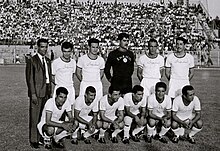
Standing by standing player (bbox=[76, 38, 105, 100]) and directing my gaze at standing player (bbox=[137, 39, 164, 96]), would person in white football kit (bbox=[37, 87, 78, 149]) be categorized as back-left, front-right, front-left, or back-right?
back-right

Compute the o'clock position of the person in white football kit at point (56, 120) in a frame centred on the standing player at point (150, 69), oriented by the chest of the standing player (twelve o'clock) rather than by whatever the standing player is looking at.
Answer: The person in white football kit is roughly at 2 o'clock from the standing player.

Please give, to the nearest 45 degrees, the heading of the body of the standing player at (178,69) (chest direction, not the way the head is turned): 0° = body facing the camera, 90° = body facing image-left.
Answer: approximately 0°

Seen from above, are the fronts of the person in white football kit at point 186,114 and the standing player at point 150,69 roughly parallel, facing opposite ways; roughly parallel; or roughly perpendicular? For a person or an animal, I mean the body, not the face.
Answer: roughly parallel

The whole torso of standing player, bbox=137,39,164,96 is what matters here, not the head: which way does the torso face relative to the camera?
toward the camera

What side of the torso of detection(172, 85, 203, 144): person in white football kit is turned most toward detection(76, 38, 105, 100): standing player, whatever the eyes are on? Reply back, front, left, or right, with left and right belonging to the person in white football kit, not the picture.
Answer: right

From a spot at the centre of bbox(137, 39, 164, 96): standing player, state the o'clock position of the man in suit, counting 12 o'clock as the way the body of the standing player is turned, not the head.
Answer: The man in suit is roughly at 2 o'clock from the standing player.

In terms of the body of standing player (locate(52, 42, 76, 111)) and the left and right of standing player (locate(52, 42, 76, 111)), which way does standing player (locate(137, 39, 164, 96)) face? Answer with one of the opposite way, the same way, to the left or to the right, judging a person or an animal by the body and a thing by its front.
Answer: the same way

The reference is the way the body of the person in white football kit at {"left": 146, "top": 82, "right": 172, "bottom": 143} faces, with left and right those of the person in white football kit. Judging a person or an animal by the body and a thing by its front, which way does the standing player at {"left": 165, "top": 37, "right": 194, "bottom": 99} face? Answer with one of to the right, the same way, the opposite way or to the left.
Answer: the same way

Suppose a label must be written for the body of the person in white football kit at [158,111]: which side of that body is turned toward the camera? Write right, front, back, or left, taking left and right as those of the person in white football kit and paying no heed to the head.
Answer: front

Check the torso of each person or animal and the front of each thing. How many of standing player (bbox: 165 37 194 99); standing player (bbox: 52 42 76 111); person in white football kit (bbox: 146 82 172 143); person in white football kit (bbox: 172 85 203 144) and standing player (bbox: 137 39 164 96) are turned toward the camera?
5

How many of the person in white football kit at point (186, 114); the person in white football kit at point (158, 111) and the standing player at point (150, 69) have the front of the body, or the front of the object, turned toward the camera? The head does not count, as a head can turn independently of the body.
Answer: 3

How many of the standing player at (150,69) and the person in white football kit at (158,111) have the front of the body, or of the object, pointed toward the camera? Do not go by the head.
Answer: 2

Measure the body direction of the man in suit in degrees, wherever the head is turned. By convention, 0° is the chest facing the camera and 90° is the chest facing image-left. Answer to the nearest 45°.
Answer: approximately 315°

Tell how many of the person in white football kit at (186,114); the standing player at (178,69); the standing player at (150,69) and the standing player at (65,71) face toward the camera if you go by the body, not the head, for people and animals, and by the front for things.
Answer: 4

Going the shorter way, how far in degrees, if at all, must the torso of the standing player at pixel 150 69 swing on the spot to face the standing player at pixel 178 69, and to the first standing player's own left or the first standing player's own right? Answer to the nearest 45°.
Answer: approximately 90° to the first standing player's own left

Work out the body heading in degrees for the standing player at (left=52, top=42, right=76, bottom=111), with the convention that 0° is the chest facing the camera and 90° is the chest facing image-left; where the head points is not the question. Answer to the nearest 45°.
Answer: approximately 0°

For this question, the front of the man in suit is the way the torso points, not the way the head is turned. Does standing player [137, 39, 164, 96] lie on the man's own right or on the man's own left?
on the man's own left

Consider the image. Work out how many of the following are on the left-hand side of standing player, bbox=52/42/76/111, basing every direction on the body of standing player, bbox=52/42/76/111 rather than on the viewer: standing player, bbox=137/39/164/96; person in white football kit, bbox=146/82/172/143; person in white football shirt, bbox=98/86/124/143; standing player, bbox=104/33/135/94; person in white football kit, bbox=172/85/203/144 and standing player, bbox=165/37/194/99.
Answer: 6
